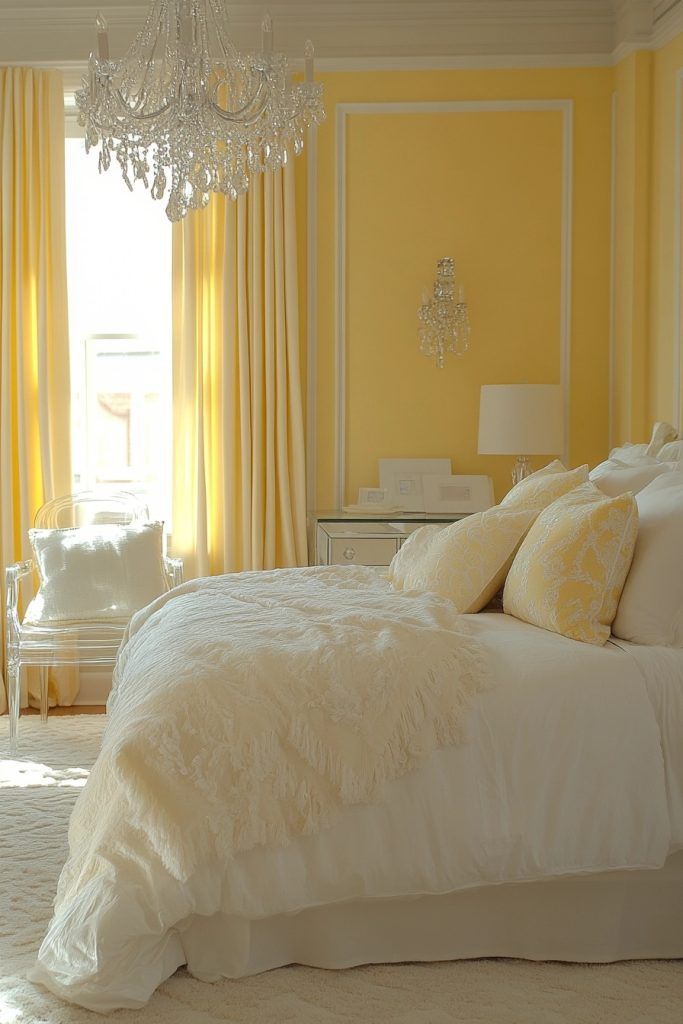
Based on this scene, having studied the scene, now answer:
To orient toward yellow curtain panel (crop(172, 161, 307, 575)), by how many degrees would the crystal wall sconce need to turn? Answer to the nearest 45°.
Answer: approximately 90° to its right

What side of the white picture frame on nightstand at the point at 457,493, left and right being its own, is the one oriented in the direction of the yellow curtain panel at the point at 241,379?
right

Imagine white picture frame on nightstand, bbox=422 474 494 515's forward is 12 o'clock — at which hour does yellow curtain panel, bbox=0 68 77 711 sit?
The yellow curtain panel is roughly at 3 o'clock from the white picture frame on nightstand.

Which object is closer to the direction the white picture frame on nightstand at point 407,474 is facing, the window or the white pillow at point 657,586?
the white pillow

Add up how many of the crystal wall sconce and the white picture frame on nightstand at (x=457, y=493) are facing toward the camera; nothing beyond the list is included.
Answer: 2

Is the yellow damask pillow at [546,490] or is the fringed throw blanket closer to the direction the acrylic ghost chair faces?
the fringed throw blanket
